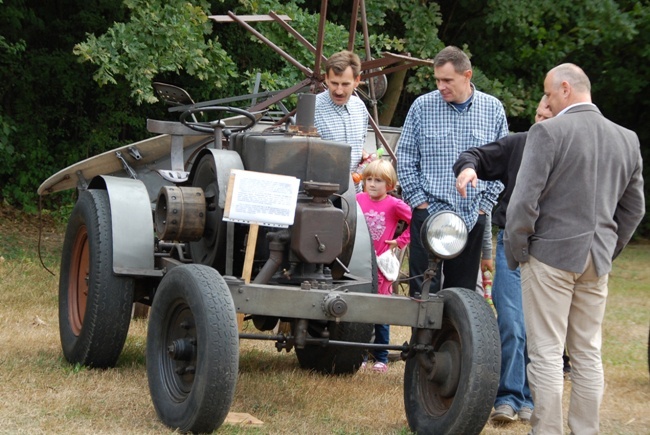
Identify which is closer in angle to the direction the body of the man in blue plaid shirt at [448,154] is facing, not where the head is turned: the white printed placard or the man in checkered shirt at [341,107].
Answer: the white printed placard

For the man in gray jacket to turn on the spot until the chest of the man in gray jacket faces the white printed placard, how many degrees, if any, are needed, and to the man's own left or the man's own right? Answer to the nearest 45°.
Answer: approximately 45° to the man's own left

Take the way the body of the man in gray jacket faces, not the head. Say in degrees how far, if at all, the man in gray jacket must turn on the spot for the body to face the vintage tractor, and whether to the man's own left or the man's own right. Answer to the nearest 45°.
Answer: approximately 45° to the man's own left

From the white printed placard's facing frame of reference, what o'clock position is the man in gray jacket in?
The man in gray jacket is roughly at 9 o'clock from the white printed placard.

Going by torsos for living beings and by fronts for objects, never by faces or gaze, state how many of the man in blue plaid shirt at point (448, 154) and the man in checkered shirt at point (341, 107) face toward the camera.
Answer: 2

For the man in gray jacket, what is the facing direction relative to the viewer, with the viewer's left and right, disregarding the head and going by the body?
facing away from the viewer and to the left of the viewer

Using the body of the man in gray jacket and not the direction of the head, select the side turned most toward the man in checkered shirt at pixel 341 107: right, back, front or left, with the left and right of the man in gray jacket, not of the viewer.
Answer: front

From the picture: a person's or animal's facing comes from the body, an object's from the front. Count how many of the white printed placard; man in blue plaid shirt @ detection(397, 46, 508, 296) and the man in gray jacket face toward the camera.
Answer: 2
